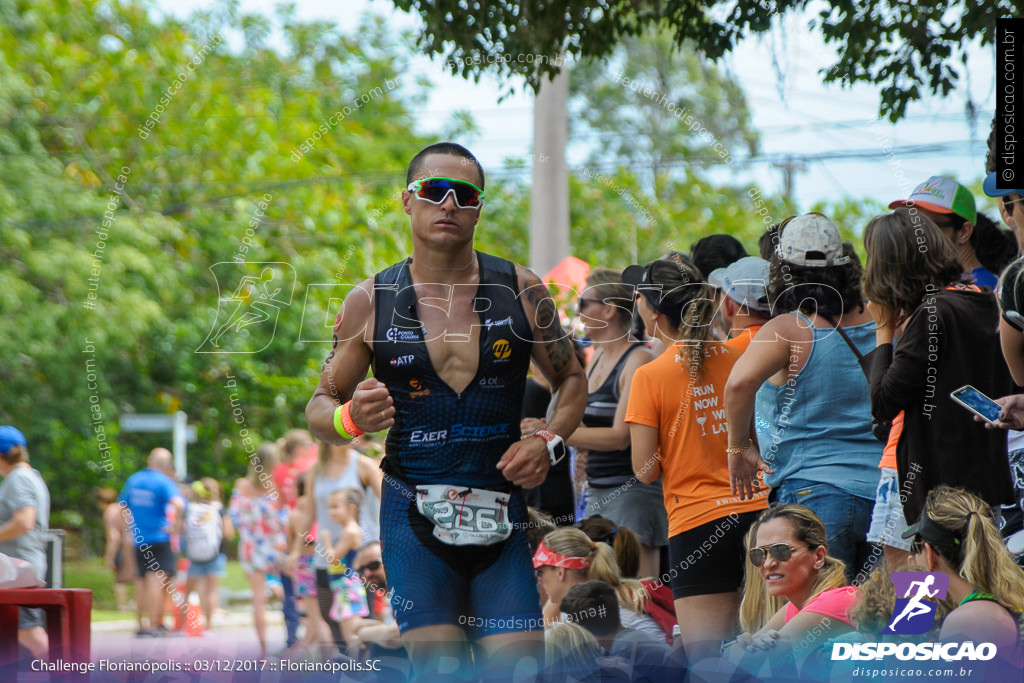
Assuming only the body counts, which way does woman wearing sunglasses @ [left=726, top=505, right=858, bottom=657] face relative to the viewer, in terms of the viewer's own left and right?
facing the viewer and to the left of the viewer

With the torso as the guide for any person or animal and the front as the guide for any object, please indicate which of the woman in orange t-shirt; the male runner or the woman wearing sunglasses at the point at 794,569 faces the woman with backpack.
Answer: the woman in orange t-shirt

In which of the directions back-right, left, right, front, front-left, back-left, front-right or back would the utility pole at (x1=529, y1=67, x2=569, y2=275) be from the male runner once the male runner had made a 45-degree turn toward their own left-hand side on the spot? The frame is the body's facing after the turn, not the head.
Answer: back-left

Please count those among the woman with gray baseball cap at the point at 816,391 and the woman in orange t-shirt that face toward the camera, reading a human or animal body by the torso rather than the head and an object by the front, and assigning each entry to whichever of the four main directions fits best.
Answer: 0

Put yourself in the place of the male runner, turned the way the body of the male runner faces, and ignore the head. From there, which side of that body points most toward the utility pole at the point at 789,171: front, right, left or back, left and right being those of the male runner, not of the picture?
back

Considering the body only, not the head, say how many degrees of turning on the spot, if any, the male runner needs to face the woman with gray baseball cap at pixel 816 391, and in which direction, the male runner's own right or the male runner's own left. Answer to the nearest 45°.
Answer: approximately 135° to the male runner's own left

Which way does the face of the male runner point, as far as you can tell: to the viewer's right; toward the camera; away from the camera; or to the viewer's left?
toward the camera

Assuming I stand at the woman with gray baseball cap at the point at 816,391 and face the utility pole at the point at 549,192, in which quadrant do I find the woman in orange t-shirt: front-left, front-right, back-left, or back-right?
front-left

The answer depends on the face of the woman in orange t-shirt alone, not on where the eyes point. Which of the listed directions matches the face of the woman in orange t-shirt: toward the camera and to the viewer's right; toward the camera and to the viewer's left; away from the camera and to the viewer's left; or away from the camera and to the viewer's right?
away from the camera and to the viewer's left

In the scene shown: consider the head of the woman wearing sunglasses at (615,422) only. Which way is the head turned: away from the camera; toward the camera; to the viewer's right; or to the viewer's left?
to the viewer's left

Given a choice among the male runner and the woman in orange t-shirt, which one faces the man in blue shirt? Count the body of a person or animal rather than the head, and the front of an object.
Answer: the woman in orange t-shirt

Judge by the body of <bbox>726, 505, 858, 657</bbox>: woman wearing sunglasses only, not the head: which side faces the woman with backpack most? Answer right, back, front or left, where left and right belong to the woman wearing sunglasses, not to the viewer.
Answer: right

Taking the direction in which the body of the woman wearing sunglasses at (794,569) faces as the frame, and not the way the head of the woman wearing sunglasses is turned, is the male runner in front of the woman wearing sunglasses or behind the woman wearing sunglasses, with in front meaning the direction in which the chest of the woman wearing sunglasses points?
in front

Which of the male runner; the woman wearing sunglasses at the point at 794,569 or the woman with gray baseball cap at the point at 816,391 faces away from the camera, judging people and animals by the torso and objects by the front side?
the woman with gray baseball cap

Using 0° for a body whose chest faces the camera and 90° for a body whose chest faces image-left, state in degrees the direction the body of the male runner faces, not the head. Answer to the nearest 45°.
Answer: approximately 0°

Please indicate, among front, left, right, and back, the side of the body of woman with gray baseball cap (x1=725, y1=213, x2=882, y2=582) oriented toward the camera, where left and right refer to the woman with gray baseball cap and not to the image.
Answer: back

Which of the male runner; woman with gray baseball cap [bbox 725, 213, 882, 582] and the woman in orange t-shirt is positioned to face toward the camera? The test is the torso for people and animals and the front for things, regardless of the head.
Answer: the male runner

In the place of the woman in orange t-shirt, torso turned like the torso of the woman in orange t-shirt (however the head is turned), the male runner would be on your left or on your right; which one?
on your left

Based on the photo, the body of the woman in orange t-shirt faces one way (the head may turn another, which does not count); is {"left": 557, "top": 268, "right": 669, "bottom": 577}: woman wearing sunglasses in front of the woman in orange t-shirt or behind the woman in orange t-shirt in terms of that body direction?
in front
